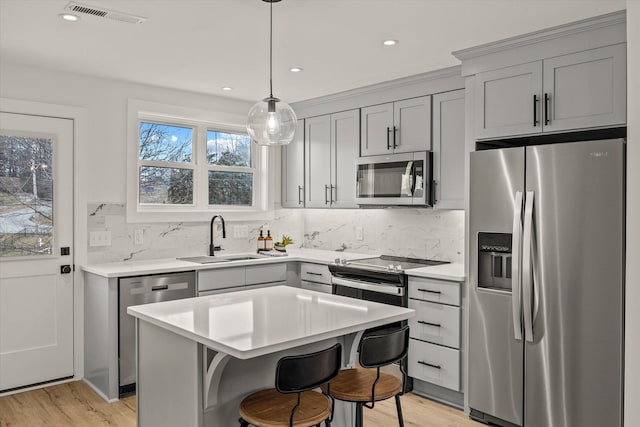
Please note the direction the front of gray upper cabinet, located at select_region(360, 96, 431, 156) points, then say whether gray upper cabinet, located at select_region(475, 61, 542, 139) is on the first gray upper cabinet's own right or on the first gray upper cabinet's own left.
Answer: on the first gray upper cabinet's own left

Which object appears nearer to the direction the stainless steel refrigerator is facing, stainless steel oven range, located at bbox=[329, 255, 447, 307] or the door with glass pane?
the door with glass pane

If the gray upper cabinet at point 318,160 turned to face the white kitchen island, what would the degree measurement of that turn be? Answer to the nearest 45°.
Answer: approximately 45° to its left

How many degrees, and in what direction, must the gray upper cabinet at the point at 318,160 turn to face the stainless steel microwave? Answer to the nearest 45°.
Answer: approximately 90° to its left

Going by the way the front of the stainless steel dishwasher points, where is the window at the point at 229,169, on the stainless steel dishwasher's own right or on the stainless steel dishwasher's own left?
on the stainless steel dishwasher's own left

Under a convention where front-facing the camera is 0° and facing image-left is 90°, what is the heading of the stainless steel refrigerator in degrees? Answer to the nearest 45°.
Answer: approximately 45°

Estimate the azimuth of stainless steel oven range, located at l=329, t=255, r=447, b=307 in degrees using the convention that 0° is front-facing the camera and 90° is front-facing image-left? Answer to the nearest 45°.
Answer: approximately 45°

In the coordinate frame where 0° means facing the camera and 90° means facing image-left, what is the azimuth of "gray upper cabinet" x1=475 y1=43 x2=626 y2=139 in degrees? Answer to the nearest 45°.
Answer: approximately 45°

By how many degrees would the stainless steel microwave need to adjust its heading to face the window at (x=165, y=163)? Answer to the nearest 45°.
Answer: approximately 45° to its right
